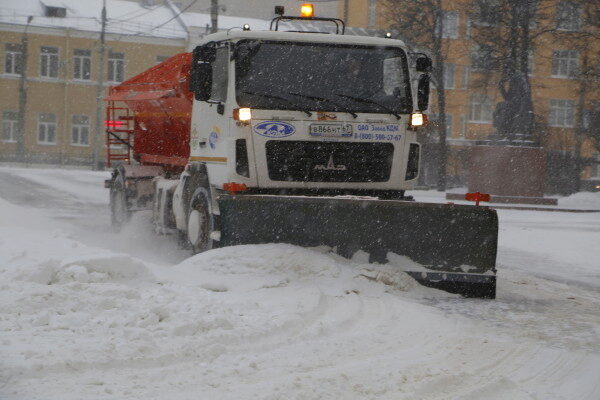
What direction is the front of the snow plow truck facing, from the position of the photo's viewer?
facing the viewer and to the right of the viewer

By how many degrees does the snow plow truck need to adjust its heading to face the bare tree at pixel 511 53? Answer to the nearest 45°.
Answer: approximately 135° to its left

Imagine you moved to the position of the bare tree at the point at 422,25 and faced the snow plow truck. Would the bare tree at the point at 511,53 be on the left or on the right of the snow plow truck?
left

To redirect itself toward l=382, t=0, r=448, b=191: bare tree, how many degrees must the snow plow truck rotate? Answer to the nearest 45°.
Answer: approximately 135° to its left
